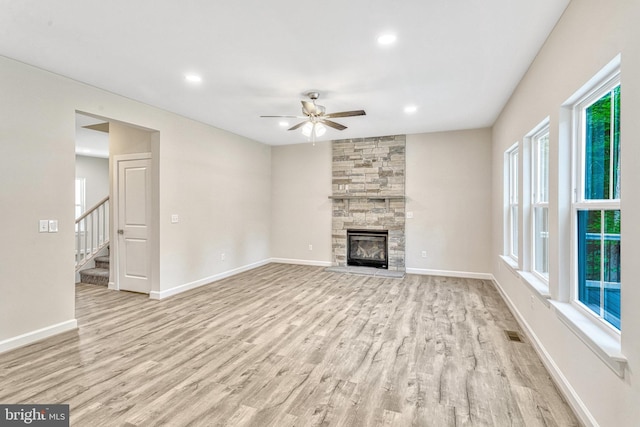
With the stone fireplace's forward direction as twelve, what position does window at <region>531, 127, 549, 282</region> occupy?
The window is roughly at 11 o'clock from the stone fireplace.

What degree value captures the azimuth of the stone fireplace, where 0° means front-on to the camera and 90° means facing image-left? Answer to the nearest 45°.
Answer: approximately 0°

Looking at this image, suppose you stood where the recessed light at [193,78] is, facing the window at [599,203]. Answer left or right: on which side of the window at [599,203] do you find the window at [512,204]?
left

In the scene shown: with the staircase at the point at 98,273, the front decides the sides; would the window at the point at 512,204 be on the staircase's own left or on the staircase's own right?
on the staircase's own left

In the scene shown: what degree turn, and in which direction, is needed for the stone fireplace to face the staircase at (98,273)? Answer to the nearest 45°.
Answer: approximately 90° to its right

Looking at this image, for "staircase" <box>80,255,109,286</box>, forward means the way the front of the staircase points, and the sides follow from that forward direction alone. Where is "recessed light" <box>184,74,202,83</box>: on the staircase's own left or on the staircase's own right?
on the staircase's own left
